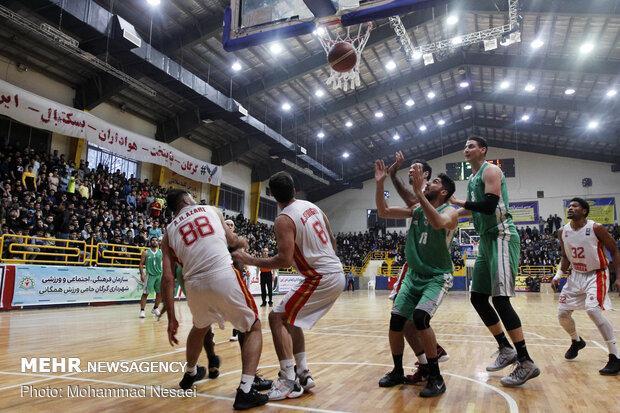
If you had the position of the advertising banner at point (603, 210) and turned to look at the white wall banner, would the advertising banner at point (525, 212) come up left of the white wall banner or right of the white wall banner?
right

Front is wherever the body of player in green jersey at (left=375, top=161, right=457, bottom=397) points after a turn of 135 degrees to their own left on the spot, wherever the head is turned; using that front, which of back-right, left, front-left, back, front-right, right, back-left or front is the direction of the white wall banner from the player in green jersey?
back-left

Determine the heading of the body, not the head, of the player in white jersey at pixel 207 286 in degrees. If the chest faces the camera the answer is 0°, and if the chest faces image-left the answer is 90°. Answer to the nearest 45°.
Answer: approximately 180°

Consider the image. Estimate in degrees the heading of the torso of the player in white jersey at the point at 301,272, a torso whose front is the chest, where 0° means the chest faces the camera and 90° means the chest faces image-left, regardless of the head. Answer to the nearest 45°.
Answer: approximately 135°

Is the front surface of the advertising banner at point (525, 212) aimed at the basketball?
yes

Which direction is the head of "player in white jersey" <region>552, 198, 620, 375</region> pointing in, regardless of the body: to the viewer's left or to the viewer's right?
to the viewer's left

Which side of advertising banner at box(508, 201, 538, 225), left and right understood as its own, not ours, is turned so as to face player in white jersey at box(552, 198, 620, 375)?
front

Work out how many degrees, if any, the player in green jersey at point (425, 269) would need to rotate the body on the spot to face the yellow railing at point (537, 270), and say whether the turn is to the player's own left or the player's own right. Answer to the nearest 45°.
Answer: approximately 135° to the player's own right

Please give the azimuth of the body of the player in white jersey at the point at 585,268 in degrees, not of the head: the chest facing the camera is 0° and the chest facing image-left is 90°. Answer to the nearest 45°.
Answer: approximately 45°

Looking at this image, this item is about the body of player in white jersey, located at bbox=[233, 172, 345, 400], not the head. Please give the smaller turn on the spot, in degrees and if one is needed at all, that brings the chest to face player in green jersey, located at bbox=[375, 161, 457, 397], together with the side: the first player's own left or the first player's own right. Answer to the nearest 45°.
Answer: approximately 135° to the first player's own right

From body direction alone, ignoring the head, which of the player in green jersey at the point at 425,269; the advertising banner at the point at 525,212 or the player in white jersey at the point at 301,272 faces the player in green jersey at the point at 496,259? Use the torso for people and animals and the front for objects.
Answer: the advertising banner

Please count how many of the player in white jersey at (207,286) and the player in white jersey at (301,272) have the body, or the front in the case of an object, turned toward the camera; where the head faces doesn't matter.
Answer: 0

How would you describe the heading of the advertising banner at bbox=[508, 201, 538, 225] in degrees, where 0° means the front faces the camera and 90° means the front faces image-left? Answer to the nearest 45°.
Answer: approximately 0°
